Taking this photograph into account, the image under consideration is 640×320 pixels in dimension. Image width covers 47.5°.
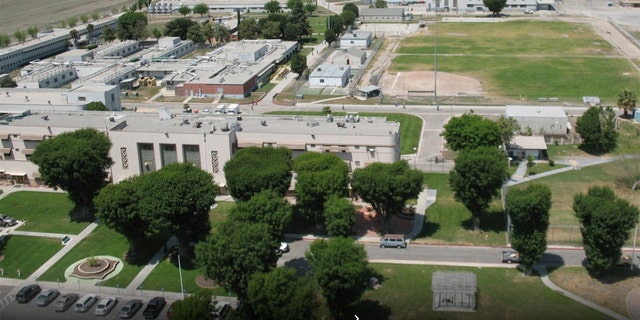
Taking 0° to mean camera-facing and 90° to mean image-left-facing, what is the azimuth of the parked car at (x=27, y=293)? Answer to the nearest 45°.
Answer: approximately 225°

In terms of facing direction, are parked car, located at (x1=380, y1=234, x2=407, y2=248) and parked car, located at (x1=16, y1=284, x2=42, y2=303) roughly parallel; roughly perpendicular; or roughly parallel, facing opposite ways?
roughly perpendicular

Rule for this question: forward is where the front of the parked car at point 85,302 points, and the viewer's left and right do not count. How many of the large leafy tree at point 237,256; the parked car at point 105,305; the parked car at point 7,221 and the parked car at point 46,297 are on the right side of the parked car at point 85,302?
2

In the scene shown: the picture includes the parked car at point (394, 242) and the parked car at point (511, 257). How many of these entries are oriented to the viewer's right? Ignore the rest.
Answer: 1

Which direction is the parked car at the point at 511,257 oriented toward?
to the viewer's right

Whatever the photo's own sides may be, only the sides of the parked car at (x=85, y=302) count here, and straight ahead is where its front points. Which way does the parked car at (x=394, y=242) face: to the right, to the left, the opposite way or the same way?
to the left

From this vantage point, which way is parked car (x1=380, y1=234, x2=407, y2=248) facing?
to the viewer's left

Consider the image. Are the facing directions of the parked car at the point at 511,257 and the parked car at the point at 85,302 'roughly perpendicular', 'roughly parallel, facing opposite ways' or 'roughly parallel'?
roughly perpendicular

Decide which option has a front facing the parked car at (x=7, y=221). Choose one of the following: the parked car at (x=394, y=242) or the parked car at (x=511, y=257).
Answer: the parked car at (x=394, y=242)

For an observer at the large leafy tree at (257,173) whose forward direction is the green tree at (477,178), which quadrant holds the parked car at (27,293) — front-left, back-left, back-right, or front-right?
back-right
